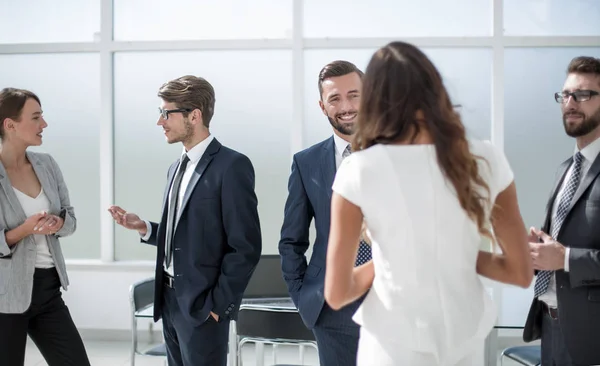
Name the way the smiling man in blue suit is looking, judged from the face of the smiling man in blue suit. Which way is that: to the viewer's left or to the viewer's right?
to the viewer's right

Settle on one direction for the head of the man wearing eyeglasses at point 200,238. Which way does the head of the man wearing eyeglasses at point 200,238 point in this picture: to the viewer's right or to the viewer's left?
to the viewer's left

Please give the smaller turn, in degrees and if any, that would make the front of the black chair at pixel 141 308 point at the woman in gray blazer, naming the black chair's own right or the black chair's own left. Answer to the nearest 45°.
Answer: approximately 90° to the black chair's own right

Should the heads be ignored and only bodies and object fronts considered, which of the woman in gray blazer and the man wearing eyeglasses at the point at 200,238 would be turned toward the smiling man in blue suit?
the woman in gray blazer

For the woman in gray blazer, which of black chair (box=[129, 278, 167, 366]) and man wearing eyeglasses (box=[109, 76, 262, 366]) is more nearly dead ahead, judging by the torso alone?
the man wearing eyeglasses

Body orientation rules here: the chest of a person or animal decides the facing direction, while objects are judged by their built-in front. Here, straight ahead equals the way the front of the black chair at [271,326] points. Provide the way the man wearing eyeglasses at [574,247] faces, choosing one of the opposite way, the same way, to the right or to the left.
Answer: to the right

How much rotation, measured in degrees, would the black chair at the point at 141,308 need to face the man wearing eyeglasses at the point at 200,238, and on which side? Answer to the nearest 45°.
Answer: approximately 45° to its right

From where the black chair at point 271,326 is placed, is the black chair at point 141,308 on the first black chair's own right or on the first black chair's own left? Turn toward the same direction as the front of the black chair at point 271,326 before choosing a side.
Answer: on the first black chair's own right

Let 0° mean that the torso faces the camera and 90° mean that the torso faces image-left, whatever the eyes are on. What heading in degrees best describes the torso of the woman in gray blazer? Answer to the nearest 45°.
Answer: approximately 315°

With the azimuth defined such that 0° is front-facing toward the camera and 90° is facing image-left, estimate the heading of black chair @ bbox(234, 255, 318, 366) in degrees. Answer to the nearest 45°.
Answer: approximately 0°
